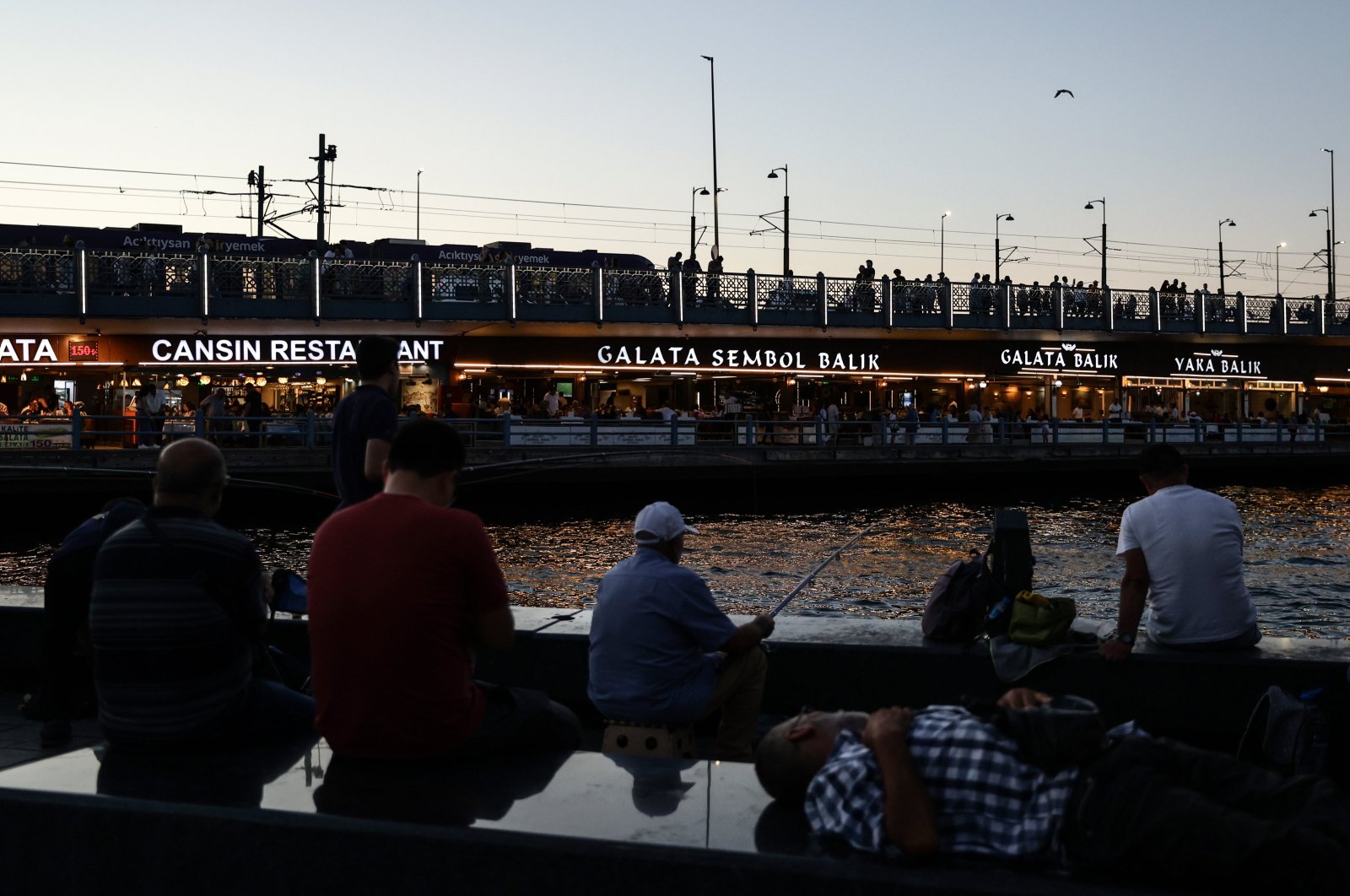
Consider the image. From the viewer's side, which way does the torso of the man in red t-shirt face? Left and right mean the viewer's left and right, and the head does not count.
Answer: facing away from the viewer and to the right of the viewer

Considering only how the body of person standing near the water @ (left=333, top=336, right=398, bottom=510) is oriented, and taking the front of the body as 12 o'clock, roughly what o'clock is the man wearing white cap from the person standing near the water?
The man wearing white cap is roughly at 3 o'clock from the person standing near the water.

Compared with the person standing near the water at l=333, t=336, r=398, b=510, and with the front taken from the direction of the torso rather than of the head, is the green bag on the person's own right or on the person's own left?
on the person's own right

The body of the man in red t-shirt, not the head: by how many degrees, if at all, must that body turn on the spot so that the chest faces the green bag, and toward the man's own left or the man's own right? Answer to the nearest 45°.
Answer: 0° — they already face it

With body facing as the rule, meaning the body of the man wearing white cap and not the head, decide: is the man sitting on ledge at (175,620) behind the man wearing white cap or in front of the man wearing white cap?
behind

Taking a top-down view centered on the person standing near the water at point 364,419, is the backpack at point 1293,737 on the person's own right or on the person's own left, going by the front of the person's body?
on the person's own right

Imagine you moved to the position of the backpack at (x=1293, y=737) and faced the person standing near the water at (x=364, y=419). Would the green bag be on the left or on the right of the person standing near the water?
right

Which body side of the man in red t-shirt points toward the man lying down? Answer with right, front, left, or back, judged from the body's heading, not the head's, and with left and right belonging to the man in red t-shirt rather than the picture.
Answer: right

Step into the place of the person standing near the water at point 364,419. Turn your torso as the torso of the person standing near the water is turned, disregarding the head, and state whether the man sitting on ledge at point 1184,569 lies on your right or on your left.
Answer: on your right

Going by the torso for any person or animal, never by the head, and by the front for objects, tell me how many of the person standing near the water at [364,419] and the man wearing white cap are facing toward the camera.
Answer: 0

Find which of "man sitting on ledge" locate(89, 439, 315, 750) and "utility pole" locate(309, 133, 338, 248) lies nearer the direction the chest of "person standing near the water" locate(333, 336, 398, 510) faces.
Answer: the utility pole

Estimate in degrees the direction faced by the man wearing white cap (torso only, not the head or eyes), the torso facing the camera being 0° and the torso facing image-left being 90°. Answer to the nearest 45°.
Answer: approximately 225°
